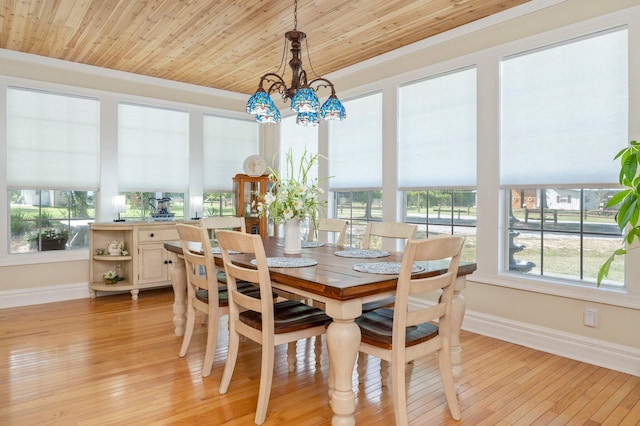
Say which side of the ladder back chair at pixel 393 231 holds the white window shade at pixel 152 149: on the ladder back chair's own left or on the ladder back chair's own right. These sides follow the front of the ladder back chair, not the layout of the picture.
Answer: on the ladder back chair's own right

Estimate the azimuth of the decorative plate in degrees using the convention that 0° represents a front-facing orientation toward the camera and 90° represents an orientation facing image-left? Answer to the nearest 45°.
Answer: approximately 0°

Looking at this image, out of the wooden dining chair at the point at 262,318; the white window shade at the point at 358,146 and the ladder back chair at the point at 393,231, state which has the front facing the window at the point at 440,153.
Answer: the wooden dining chair

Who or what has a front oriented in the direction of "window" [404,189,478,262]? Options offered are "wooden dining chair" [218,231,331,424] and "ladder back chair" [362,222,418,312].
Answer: the wooden dining chair

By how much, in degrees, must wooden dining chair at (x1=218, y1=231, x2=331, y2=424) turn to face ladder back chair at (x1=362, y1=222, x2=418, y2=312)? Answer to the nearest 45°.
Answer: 0° — it already faces it

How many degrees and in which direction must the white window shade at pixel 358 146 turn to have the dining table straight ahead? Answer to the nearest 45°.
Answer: approximately 45° to its left

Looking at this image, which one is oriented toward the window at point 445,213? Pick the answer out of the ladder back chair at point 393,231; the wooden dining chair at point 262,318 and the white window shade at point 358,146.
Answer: the wooden dining chair

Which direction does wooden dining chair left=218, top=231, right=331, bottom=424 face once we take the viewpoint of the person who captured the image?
facing away from the viewer and to the right of the viewer

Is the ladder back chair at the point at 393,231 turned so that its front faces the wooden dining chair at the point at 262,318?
yes
